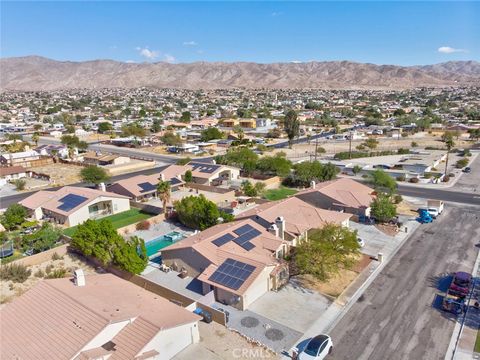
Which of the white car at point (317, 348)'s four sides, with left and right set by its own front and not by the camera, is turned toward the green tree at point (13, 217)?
right

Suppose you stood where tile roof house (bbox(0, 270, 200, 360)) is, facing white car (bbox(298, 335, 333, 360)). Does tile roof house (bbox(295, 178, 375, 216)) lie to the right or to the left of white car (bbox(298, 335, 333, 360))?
left

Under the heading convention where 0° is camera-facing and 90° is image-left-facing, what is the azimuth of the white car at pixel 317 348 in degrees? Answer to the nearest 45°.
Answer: approximately 45°

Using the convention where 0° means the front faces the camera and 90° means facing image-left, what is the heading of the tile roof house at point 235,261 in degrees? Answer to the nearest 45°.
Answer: approximately 315°

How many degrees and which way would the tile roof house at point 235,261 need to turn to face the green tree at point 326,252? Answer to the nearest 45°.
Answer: approximately 45° to its left

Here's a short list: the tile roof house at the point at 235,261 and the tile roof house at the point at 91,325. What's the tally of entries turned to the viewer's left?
0

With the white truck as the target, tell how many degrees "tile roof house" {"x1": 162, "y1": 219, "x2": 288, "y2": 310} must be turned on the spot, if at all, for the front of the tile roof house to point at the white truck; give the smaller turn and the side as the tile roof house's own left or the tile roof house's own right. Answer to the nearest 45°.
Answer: approximately 90° to the tile roof house's own left

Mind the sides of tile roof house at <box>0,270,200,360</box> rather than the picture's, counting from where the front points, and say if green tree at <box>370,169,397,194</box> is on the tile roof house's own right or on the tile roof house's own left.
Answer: on the tile roof house's own left

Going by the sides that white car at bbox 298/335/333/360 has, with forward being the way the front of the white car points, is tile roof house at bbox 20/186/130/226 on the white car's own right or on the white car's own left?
on the white car's own right

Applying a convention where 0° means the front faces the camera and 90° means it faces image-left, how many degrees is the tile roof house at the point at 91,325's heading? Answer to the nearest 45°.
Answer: approximately 315°

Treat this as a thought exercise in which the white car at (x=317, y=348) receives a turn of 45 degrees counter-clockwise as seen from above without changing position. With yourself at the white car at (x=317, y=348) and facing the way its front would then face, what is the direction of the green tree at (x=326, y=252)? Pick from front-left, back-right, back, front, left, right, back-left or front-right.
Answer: back

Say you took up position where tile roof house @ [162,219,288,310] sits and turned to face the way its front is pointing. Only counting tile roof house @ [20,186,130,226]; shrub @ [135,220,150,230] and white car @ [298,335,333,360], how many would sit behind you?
2

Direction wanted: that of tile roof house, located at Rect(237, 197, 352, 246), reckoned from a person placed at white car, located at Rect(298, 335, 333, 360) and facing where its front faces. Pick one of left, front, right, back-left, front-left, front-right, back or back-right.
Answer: back-right

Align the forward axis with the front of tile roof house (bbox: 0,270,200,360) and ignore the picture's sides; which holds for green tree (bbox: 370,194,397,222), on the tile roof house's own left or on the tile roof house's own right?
on the tile roof house's own left
